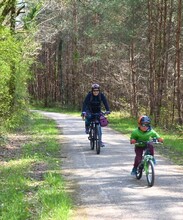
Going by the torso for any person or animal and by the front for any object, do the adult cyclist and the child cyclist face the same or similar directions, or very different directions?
same or similar directions

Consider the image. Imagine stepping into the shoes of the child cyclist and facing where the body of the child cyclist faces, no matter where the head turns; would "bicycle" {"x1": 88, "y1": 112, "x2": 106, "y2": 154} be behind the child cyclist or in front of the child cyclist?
behind

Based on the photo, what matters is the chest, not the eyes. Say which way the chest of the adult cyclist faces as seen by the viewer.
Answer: toward the camera

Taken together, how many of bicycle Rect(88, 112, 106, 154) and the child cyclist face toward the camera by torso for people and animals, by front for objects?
2

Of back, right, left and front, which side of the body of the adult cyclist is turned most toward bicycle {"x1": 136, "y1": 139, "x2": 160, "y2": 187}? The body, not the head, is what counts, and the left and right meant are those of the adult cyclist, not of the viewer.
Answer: front

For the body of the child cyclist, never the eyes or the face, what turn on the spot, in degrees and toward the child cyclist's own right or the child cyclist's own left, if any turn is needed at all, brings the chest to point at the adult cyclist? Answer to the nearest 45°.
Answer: approximately 180°

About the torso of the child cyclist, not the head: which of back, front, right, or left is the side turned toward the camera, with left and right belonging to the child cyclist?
front

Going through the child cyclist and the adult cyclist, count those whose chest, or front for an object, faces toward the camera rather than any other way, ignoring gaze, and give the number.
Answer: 2

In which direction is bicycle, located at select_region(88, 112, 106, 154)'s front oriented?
toward the camera

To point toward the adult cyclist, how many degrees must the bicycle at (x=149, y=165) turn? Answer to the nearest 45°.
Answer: approximately 135° to its left

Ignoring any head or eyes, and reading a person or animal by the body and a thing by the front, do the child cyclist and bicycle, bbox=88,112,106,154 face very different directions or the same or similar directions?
same or similar directions
